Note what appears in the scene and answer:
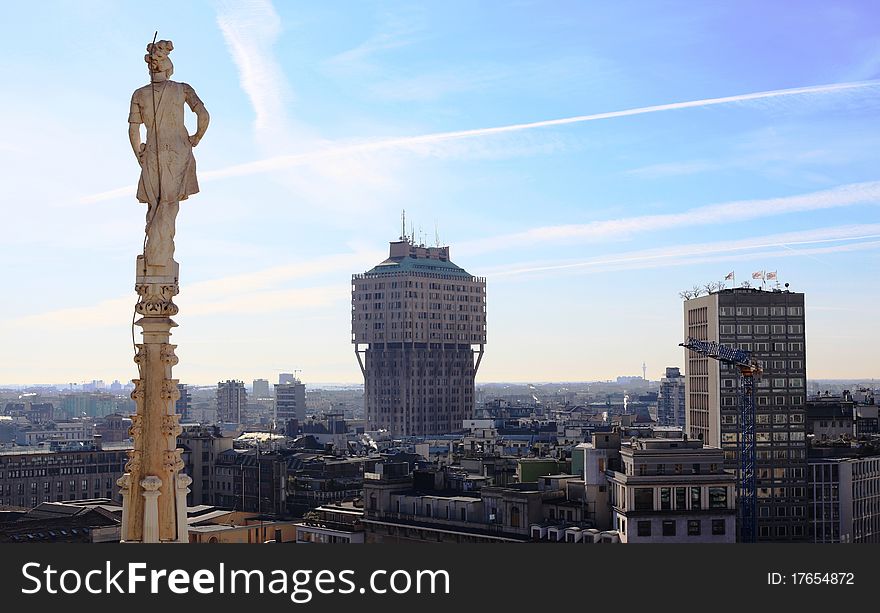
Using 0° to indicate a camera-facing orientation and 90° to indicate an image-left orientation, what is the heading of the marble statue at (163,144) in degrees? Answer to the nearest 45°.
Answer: approximately 180°
